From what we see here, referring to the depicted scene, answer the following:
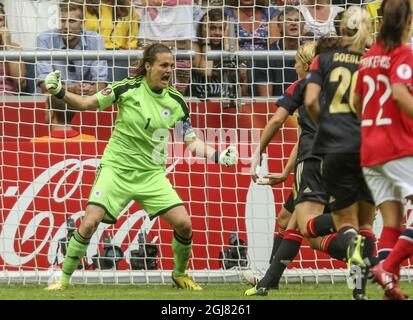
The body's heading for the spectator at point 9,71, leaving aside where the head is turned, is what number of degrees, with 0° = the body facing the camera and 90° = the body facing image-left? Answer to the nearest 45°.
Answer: approximately 0°

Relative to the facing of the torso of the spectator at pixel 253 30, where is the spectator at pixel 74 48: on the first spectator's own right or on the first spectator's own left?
on the first spectator's own right

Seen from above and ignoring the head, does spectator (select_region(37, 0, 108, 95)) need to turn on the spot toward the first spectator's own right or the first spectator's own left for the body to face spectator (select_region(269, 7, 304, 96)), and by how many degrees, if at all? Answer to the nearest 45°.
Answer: approximately 90° to the first spectator's own left

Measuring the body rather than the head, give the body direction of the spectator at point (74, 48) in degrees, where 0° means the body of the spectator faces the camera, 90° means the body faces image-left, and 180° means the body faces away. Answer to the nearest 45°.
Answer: approximately 0°

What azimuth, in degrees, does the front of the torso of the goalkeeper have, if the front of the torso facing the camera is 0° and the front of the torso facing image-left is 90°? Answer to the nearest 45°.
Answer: approximately 315°

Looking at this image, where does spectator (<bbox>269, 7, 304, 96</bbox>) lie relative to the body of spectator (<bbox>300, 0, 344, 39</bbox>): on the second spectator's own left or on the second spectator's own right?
on the second spectator's own right
